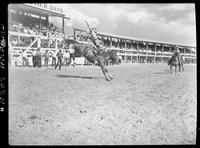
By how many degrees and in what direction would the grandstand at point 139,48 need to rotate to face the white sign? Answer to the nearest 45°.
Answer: approximately 90° to its right
